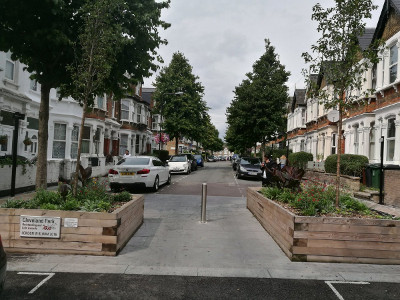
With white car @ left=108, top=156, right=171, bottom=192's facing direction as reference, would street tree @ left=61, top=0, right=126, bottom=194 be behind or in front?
behind

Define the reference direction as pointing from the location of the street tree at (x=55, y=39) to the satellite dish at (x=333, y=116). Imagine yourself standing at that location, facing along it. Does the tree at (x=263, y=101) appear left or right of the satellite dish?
left

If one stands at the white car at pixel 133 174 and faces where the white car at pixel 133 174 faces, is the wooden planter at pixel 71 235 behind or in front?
behind

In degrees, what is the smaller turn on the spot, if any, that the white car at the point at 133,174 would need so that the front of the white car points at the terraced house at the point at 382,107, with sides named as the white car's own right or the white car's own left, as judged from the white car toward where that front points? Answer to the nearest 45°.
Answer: approximately 45° to the white car's own right

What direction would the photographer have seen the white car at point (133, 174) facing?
facing away from the viewer and to the right of the viewer
